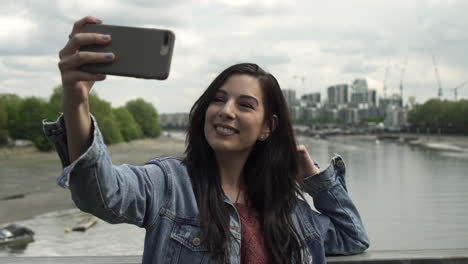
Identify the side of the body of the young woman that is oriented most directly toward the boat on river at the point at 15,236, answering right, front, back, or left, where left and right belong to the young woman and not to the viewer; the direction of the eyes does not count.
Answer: back

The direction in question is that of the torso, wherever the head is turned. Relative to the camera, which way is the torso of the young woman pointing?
toward the camera
